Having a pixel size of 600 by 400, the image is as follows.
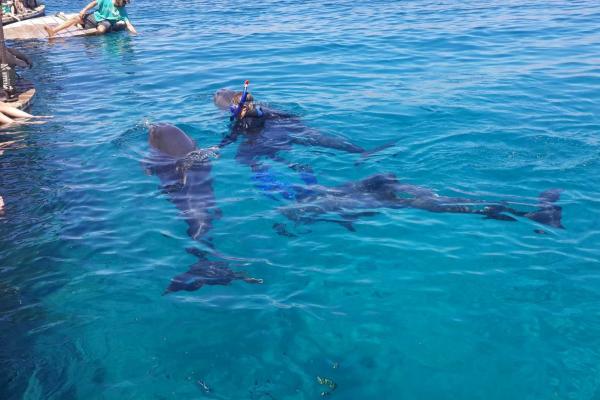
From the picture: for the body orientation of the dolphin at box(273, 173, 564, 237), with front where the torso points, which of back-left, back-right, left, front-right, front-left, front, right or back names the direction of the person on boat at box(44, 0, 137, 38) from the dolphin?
front-right

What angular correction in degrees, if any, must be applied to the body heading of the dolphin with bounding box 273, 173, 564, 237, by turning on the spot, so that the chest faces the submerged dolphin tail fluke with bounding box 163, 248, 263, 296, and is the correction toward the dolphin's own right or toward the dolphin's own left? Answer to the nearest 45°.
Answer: approximately 45° to the dolphin's own left

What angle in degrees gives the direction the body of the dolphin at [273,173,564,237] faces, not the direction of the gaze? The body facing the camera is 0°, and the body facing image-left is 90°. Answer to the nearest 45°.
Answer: approximately 90°

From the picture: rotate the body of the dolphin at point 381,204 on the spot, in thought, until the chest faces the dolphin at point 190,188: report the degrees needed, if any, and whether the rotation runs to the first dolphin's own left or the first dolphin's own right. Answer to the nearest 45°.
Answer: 0° — it already faces it

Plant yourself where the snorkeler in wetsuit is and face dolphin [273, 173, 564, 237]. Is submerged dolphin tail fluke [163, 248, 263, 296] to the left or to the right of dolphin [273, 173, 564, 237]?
right
